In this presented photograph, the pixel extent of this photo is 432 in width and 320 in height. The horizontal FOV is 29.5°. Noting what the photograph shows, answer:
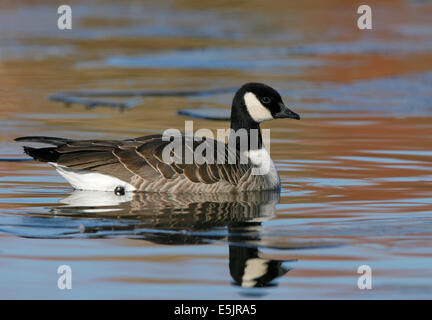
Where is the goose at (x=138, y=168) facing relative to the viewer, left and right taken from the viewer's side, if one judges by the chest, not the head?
facing to the right of the viewer
